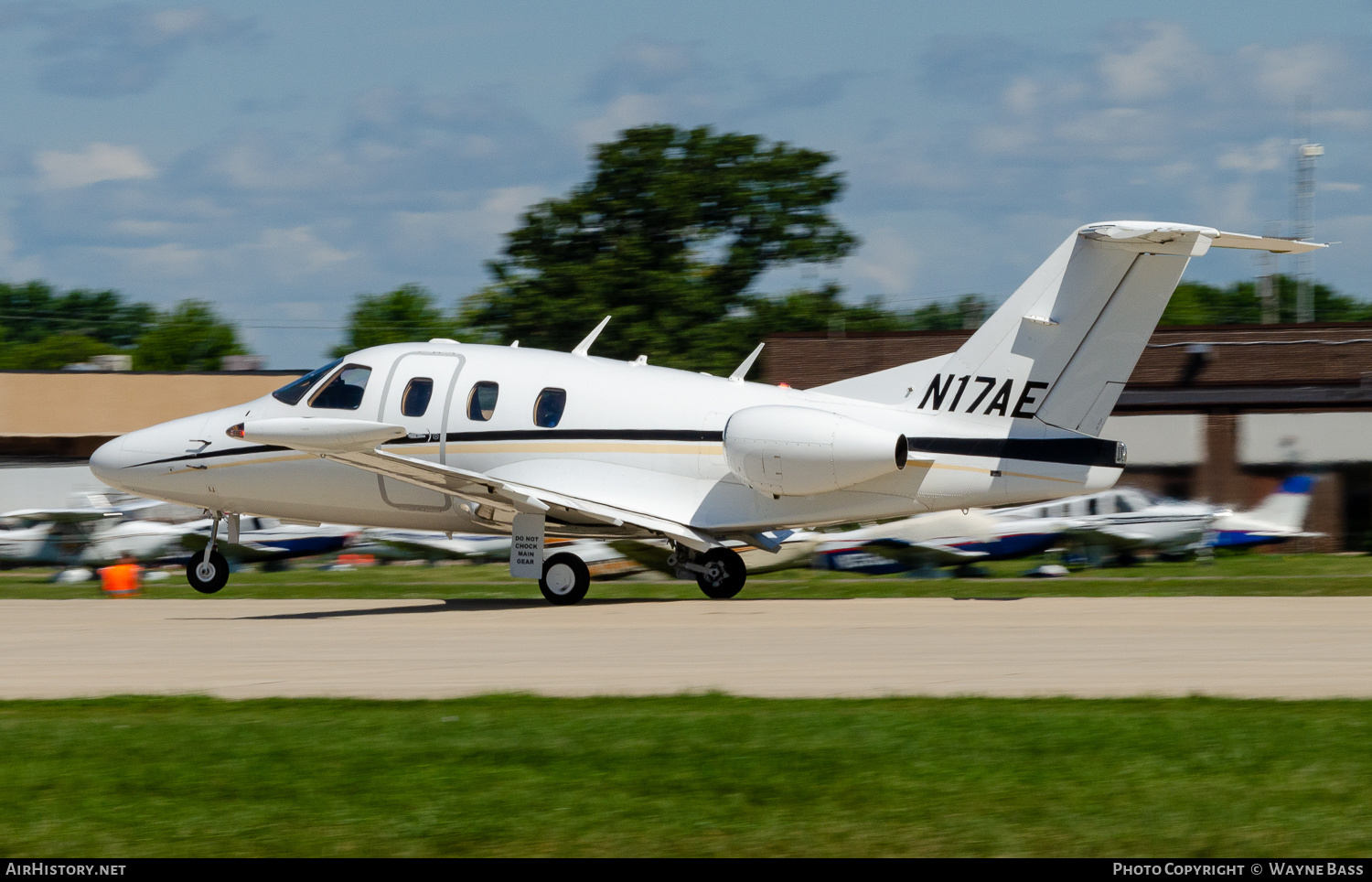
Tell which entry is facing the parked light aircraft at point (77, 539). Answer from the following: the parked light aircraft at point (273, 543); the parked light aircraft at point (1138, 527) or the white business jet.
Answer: the white business jet

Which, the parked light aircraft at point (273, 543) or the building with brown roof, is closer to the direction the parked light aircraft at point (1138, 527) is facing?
the building with brown roof

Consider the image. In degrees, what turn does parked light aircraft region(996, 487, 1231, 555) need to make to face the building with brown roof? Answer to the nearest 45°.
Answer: approximately 90° to its left

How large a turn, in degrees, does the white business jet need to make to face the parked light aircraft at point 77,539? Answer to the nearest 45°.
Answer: approximately 90° to its right

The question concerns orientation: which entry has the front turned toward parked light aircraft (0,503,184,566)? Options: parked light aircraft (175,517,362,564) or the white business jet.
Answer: the white business jet

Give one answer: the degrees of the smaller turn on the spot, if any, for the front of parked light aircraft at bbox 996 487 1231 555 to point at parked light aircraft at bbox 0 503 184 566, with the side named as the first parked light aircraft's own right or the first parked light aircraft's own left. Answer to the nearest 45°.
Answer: approximately 180°

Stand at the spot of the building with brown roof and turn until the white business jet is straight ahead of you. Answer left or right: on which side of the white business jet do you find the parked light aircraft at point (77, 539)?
right
